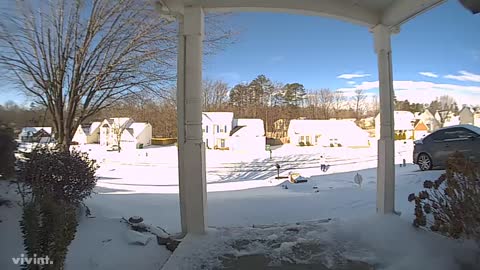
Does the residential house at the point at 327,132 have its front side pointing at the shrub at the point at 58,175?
yes

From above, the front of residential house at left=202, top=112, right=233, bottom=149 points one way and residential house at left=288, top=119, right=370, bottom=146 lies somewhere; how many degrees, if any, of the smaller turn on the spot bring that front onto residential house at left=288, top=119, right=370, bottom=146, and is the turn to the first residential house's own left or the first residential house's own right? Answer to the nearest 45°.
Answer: approximately 90° to the first residential house's own left

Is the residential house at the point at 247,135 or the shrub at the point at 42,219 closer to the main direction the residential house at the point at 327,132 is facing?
the shrub

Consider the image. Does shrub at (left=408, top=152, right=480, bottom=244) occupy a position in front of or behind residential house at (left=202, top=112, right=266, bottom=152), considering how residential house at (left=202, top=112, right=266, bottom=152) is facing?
in front

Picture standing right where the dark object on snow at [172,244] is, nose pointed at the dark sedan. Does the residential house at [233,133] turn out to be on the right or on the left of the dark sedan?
left

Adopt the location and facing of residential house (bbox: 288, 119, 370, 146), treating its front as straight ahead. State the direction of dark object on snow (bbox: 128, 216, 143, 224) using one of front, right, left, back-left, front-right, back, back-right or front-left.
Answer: front

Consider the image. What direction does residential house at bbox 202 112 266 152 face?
toward the camera

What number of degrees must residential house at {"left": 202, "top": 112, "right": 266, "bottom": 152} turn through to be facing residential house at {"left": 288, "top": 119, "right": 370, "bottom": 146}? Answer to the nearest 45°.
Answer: approximately 90° to its left

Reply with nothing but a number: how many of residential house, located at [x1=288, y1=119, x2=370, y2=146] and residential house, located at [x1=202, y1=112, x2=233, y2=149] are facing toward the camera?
2

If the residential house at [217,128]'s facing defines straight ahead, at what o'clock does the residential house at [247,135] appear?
the residential house at [247,135] is roughly at 9 o'clock from the residential house at [217,128].
